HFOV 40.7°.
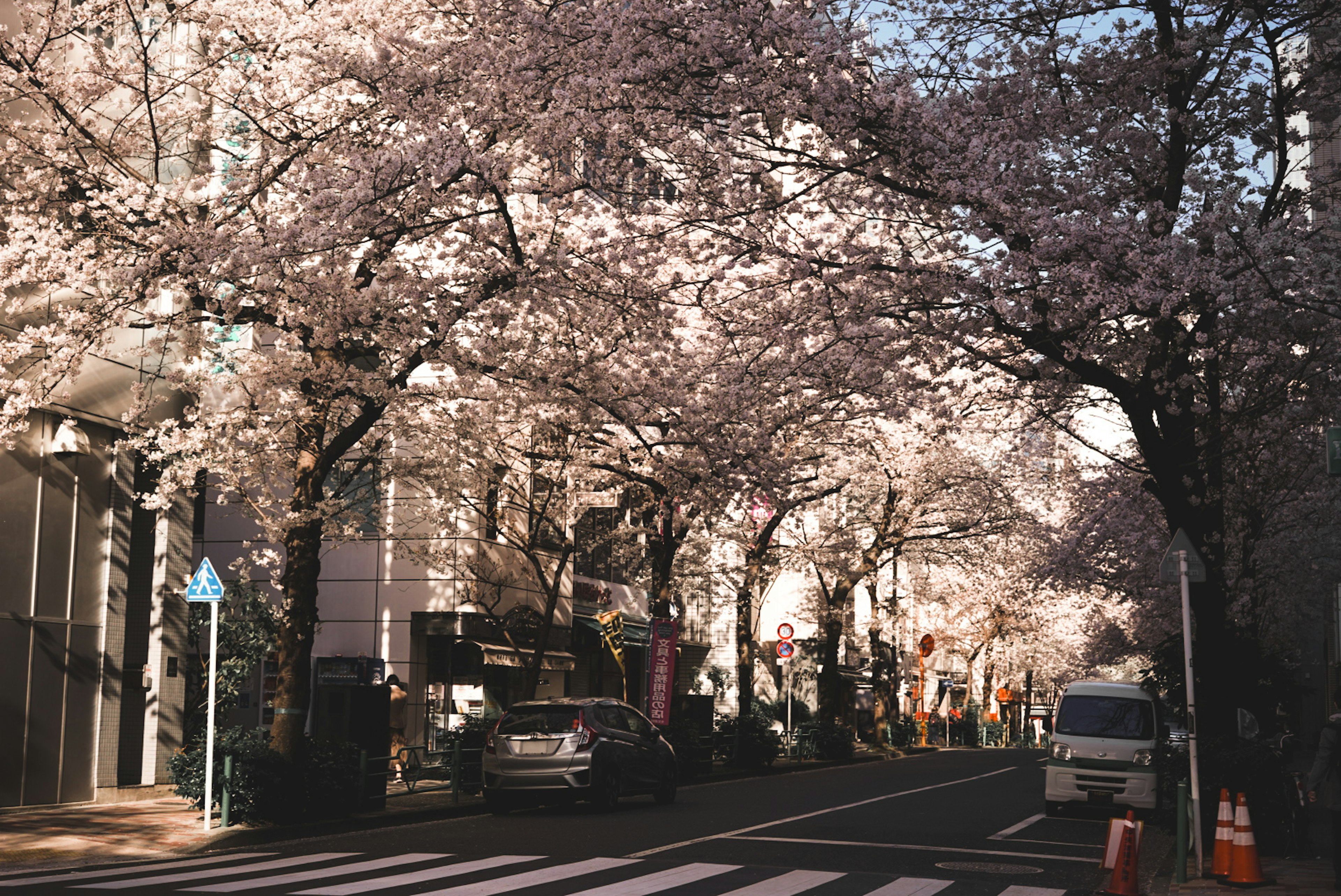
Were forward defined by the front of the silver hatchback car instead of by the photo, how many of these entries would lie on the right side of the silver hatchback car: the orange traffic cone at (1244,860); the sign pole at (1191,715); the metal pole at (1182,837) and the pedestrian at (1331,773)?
4

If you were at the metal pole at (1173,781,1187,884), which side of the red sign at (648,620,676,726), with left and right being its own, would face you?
front

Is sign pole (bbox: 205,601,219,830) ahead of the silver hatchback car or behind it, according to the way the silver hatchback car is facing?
behind

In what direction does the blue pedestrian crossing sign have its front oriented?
toward the camera

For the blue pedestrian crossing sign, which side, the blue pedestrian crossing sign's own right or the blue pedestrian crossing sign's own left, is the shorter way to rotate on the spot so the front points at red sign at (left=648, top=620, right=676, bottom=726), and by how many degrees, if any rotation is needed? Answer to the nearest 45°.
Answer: approximately 135° to the blue pedestrian crossing sign's own left

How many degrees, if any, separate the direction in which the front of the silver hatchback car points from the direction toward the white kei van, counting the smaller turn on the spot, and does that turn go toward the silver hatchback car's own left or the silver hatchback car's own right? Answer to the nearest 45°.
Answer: approximately 45° to the silver hatchback car's own right

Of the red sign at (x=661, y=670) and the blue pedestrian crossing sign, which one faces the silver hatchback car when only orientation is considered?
the red sign

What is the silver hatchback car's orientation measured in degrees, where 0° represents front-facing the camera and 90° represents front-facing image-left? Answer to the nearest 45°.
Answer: approximately 225°

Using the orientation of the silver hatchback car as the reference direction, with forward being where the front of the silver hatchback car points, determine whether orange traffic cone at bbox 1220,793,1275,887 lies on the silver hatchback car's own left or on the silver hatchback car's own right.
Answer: on the silver hatchback car's own right

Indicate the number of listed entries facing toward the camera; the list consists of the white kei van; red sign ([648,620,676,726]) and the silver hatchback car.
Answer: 2

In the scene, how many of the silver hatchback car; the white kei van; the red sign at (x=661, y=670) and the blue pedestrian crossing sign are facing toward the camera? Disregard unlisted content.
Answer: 3

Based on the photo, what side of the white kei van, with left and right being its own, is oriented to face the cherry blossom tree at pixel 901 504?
back

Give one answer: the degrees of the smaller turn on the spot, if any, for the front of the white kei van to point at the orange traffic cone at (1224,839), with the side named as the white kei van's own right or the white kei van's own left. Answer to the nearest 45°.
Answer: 0° — it already faces it

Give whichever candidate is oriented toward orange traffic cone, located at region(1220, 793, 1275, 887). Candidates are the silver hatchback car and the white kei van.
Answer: the white kei van

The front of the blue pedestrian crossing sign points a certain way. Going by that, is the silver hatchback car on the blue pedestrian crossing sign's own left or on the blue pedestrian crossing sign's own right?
on the blue pedestrian crossing sign's own left

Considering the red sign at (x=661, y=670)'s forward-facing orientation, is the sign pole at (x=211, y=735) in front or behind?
in front

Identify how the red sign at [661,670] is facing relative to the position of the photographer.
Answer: facing the viewer

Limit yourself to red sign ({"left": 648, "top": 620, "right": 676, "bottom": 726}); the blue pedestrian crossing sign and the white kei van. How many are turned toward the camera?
3
